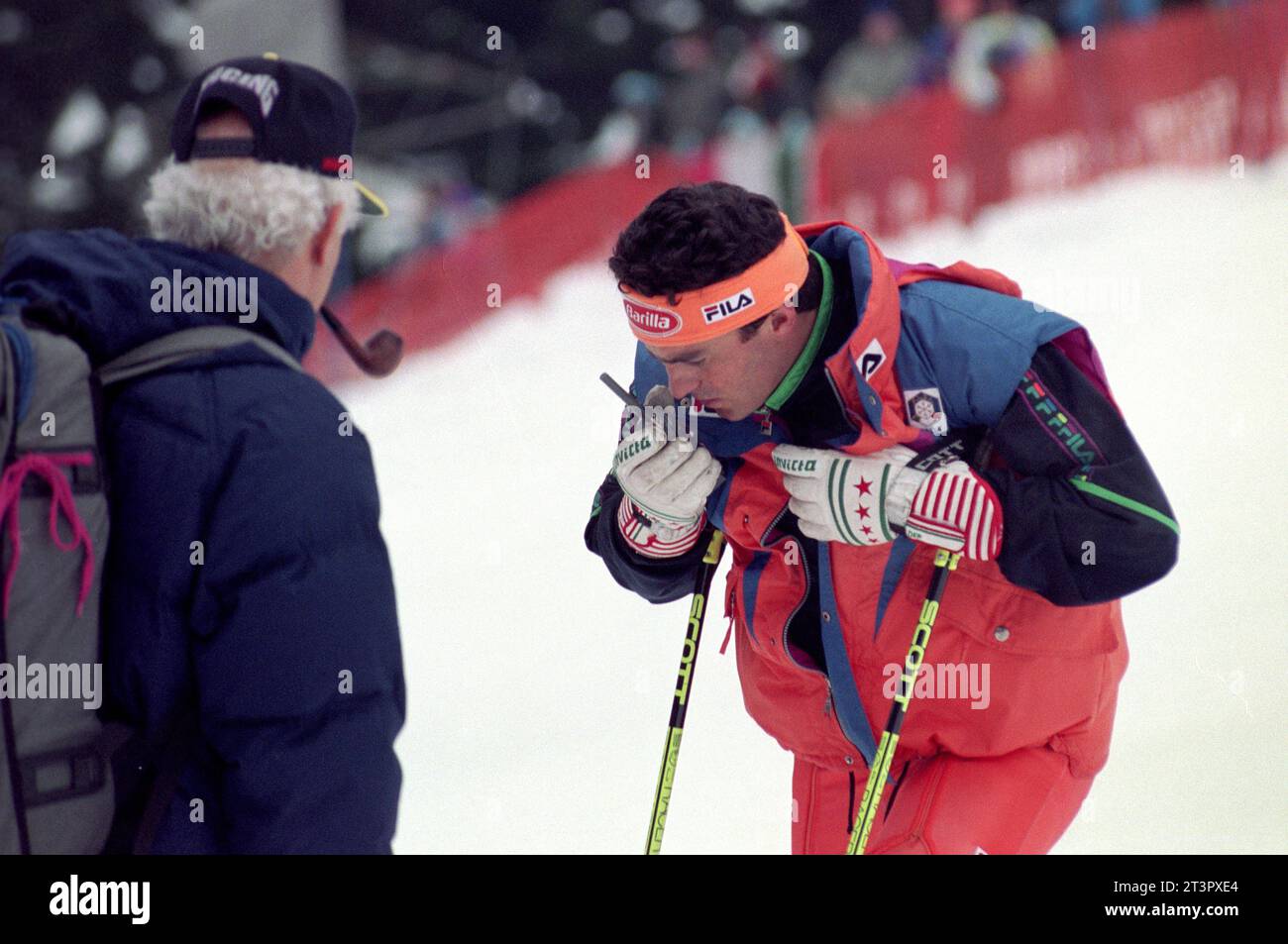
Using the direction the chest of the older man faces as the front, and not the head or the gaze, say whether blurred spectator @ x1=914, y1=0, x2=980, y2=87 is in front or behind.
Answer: in front

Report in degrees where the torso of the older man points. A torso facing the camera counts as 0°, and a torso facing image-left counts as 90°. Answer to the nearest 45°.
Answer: approximately 225°

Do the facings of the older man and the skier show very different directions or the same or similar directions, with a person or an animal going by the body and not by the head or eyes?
very different directions

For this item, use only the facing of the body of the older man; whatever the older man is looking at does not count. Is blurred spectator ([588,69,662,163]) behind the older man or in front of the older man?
in front

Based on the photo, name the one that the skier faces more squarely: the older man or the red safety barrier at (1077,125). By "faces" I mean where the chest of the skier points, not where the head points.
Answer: the older man

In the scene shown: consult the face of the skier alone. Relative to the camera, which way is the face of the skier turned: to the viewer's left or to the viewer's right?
to the viewer's left

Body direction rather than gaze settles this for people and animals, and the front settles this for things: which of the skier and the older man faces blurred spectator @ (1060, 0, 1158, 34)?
the older man

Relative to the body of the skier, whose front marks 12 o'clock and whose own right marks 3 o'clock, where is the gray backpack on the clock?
The gray backpack is roughly at 12 o'clock from the skier.

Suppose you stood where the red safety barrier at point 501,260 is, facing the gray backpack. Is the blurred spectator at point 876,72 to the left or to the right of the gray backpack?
left

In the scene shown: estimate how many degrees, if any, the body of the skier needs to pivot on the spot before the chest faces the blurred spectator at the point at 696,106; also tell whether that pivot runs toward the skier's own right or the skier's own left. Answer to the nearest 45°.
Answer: approximately 135° to the skier's own right

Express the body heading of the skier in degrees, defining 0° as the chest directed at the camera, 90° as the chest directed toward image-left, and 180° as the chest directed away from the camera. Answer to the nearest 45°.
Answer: approximately 45°
